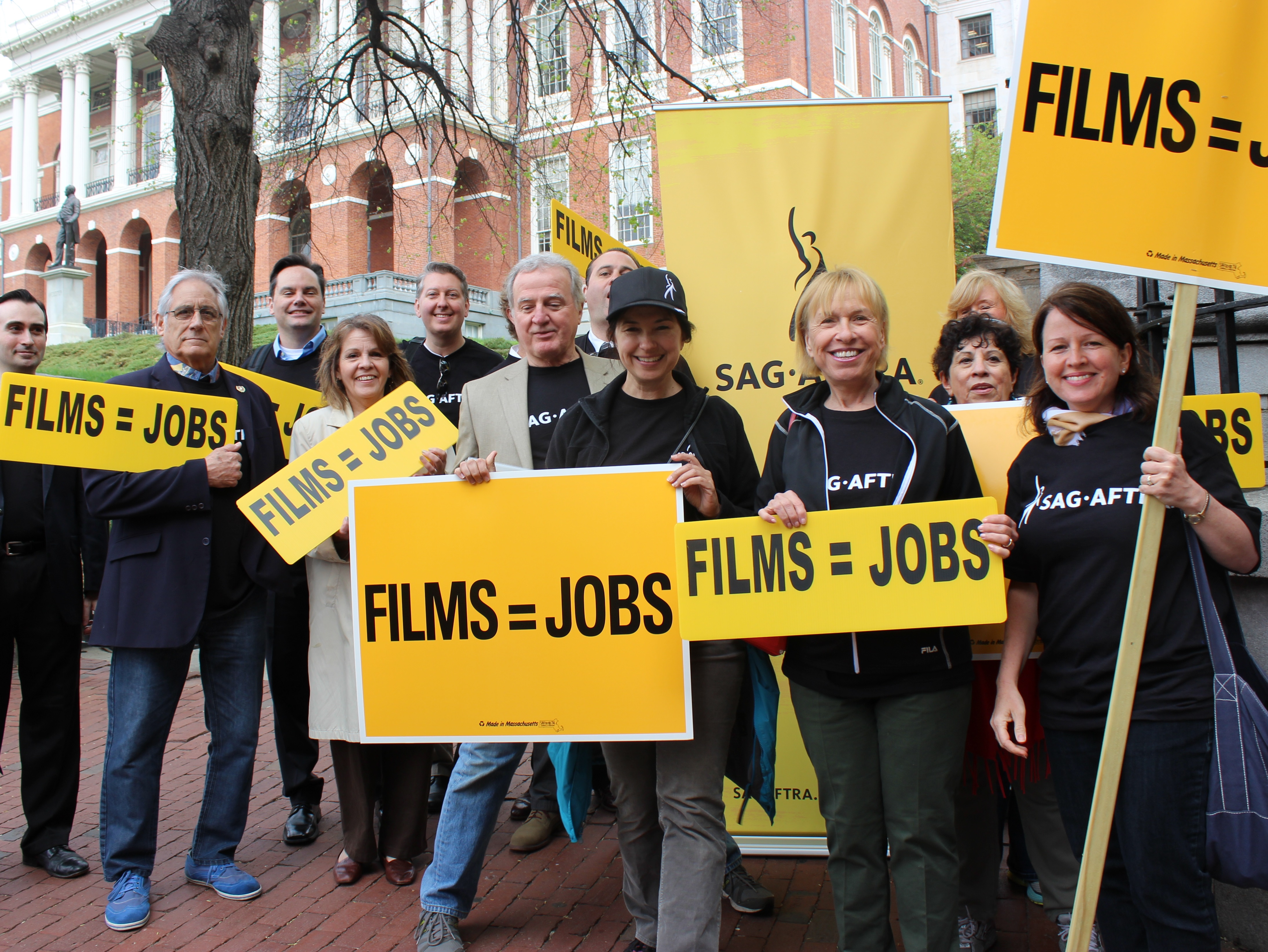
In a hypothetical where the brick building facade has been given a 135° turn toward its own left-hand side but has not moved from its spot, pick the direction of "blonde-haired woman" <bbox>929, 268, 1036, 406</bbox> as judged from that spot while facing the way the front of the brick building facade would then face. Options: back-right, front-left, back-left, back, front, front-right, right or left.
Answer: right

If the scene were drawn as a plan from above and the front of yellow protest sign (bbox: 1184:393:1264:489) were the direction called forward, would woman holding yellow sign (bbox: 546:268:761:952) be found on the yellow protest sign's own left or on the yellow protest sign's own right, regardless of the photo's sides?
on the yellow protest sign's own right

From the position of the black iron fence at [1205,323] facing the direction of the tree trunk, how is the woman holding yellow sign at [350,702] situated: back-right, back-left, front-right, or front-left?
front-left

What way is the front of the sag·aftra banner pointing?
toward the camera

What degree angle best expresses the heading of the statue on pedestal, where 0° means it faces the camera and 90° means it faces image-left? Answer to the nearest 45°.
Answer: approximately 45°

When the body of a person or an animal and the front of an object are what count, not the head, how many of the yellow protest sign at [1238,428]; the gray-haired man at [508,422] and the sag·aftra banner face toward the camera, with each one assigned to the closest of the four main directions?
3

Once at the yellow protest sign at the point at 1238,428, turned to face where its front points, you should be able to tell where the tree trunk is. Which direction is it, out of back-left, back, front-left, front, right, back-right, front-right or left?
right

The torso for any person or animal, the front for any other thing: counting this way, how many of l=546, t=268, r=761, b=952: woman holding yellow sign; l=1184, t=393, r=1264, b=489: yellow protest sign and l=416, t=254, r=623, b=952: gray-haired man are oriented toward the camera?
3

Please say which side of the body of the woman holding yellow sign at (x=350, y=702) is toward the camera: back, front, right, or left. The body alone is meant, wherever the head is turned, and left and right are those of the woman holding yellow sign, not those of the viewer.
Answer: front

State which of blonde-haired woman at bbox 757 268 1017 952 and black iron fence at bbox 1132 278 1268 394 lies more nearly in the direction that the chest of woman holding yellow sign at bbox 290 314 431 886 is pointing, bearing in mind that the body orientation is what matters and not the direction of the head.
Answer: the blonde-haired woman

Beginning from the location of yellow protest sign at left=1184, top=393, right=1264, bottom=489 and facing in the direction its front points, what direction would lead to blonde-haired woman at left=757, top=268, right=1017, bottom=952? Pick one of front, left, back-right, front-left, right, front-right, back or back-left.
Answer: front-right
